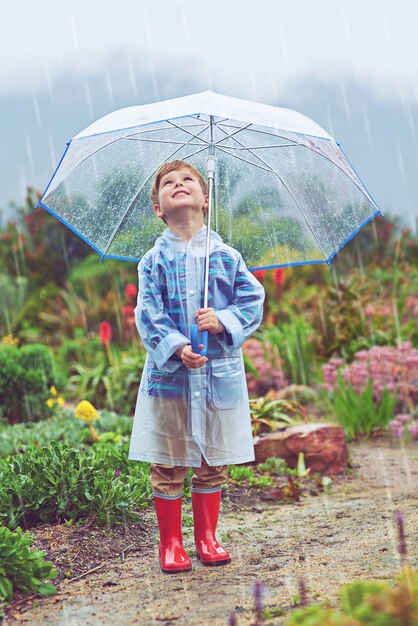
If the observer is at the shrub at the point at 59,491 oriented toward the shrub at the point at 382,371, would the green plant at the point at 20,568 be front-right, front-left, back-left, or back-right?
back-right

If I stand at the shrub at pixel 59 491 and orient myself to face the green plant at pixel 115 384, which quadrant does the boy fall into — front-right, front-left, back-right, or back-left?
back-right

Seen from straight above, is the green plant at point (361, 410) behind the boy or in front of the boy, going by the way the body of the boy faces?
behind

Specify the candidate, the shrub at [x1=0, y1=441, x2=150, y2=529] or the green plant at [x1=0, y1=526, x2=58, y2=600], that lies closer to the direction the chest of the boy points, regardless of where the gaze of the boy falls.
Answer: the green plant

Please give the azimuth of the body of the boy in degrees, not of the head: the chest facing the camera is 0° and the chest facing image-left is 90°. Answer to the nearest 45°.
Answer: approximately 0°

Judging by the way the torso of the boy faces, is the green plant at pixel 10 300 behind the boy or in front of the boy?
behind

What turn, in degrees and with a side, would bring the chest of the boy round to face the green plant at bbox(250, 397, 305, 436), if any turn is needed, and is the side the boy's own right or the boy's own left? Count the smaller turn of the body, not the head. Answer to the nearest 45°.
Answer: approximately 180°

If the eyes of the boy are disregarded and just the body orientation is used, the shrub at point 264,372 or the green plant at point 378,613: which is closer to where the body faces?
the green plant

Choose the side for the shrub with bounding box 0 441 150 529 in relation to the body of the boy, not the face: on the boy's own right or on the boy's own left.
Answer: on the boy's own right

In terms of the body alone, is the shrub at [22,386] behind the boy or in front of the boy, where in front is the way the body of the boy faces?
behind
